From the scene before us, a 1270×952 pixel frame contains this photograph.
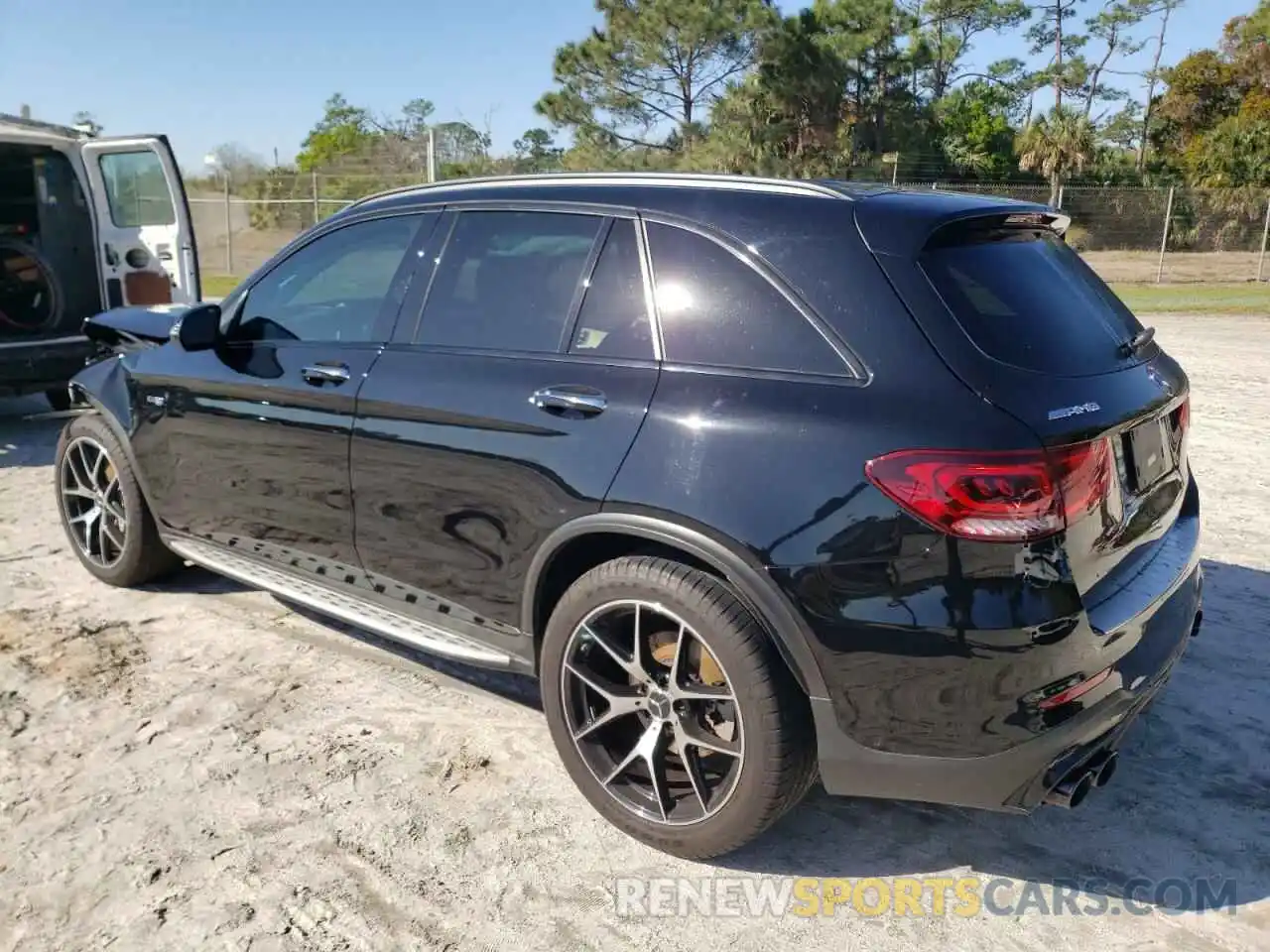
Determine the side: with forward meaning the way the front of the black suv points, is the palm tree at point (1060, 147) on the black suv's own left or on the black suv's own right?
on the black suv's own right

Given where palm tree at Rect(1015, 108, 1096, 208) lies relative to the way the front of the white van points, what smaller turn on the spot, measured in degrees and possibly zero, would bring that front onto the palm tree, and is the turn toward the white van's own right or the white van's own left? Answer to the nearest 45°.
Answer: approximately 45° to the white van's own right

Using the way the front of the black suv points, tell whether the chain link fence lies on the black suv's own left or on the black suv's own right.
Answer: on the black suv's own right

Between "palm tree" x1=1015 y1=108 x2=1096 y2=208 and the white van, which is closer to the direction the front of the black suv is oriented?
the white van

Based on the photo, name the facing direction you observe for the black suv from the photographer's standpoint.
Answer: facing away from the viewer and to the left of the viewer

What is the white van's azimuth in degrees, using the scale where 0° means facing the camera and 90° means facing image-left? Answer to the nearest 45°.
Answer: approximately 180°

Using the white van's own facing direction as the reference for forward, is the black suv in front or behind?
behind

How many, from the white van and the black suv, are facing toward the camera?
0

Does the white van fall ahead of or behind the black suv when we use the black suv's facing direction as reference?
ahead
